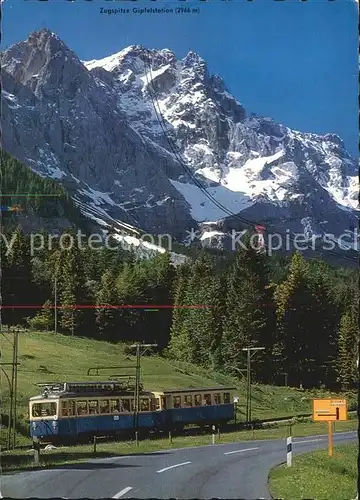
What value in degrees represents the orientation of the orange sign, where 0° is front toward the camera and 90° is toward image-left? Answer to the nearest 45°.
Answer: approximately 0°

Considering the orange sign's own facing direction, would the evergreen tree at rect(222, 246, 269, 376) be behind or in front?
behind

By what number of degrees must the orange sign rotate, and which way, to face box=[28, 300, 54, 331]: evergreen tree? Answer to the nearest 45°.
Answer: approximately 135° to its right

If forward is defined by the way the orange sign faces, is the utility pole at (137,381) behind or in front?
behind

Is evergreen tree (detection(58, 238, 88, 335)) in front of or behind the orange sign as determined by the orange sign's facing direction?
behind

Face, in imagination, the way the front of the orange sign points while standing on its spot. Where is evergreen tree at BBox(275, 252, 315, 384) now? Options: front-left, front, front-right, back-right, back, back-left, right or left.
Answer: back
